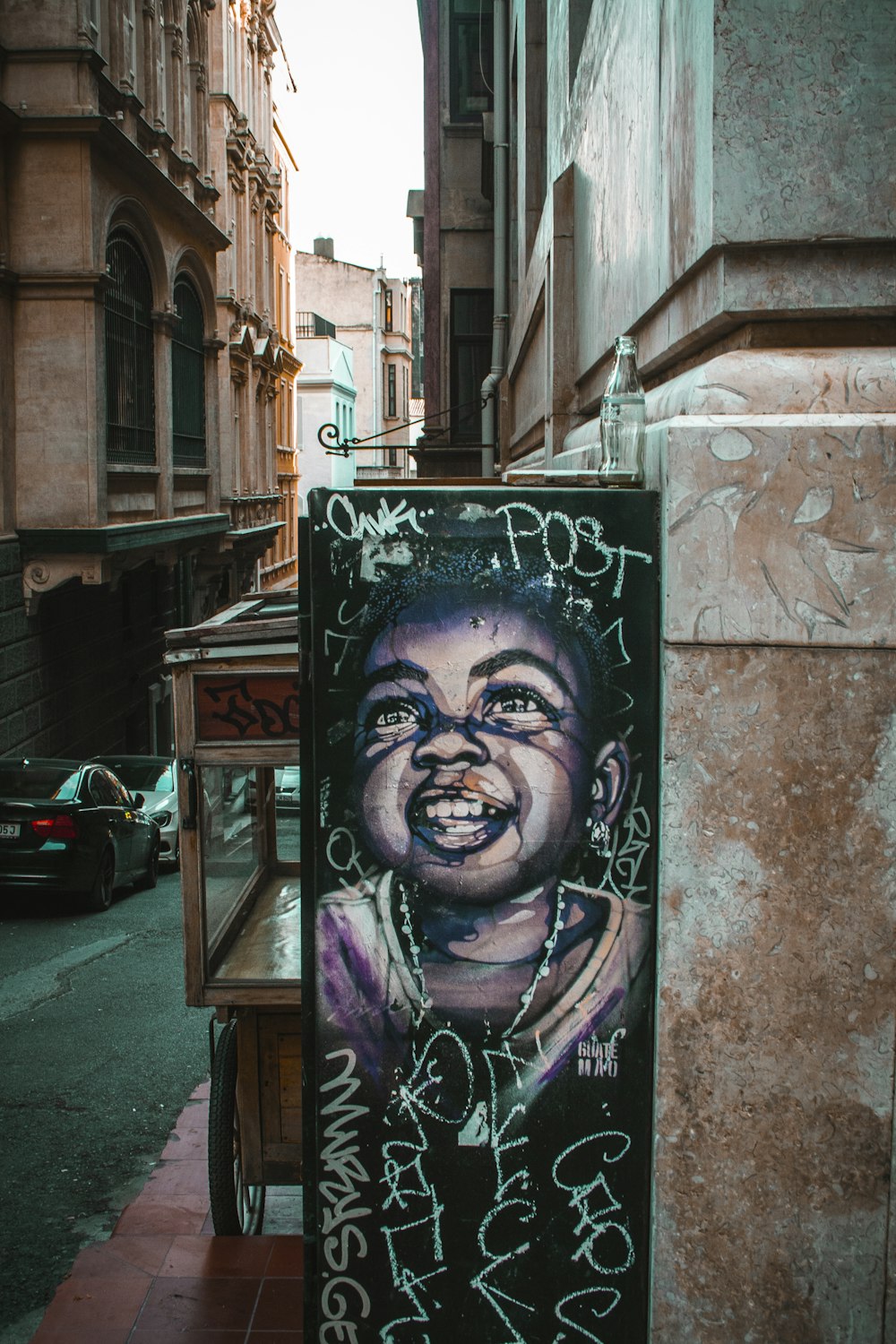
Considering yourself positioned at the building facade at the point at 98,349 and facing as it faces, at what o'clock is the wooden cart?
The wooden cart is roughly at 3 o'clock from the building facade.

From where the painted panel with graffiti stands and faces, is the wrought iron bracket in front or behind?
behind

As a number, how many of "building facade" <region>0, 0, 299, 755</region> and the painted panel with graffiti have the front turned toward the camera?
1

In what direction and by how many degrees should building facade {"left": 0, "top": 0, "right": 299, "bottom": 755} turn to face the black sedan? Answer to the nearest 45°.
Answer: approximately 90° to its right

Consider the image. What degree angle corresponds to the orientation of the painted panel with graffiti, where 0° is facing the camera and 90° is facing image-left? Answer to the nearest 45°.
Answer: approximately 0°

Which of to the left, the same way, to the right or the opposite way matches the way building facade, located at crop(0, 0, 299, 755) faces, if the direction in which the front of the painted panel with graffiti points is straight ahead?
to the left

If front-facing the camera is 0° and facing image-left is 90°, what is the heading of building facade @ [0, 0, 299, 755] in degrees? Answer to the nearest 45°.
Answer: approximately 270°

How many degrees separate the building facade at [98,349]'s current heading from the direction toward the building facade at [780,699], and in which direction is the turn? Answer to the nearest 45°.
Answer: approximately 90° to its right

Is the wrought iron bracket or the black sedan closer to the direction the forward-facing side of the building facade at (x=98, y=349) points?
the wrought iron bracket

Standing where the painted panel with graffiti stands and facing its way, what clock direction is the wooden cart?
The wooden cart is roughly at 5 o'clock from the painted panel with graffiti.
